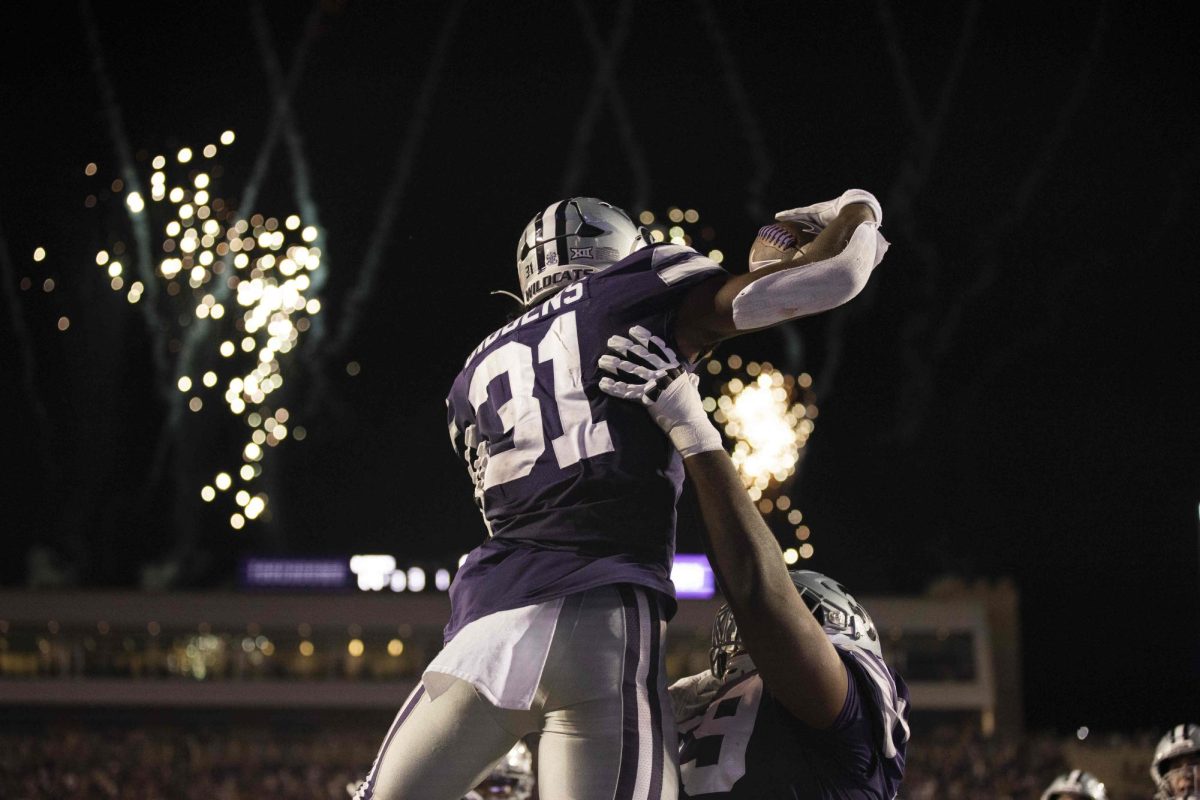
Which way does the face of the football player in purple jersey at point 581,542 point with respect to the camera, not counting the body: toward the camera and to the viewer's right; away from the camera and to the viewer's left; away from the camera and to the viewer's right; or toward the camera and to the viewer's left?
away from the camera and to the viewer's right
